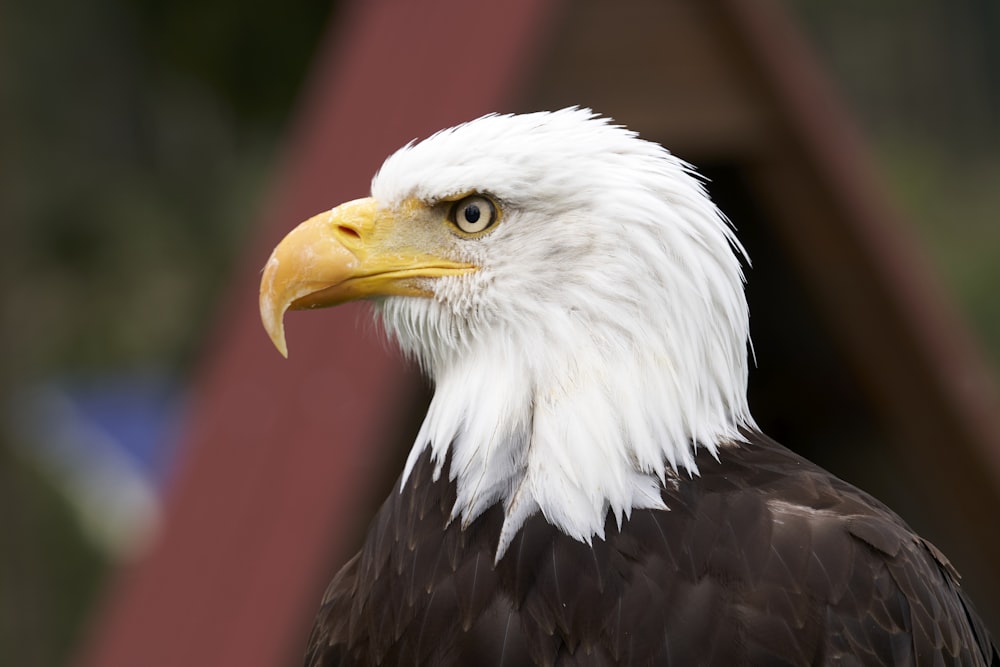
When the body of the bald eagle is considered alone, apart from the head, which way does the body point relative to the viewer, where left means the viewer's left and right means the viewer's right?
facing to the left of the viewer
